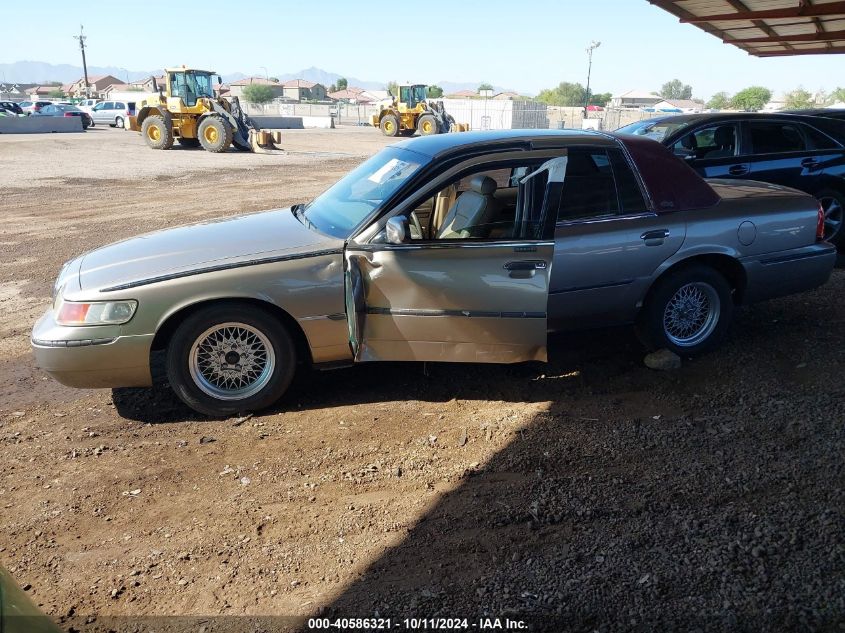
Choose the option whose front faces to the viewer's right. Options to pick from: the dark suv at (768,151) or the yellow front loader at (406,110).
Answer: the yellow front loader

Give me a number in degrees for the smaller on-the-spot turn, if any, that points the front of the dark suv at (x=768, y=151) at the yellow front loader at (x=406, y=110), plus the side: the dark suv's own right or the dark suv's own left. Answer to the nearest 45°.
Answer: approximately 90° to the dark suv's own right

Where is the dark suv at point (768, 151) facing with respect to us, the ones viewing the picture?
facing the viewer and to the left of the viewer

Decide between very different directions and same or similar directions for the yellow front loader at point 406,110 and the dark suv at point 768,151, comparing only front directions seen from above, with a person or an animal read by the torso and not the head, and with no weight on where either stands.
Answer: very different directions

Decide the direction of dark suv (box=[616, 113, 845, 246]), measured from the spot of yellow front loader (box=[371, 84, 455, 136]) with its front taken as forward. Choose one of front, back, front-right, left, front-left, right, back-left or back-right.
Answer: right

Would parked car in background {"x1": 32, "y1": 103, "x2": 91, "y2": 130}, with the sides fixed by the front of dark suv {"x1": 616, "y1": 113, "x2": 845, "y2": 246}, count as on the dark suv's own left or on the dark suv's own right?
on the dark suv's own right

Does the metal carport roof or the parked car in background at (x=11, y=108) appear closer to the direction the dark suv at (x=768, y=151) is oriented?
the parked car in background

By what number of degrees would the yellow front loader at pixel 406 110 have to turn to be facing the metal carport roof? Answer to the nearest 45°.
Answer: approximately 90° to its right

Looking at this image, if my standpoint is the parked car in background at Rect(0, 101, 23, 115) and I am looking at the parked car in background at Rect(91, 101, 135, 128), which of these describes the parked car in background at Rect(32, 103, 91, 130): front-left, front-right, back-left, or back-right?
front-right

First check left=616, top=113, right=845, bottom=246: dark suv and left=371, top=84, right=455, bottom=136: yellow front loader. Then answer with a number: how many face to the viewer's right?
1

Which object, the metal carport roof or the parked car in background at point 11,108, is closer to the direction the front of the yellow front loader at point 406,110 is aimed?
the metal carport roof

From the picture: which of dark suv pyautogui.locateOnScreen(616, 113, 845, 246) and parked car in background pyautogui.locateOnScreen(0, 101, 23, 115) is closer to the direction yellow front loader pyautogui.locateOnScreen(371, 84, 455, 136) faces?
the dark suv

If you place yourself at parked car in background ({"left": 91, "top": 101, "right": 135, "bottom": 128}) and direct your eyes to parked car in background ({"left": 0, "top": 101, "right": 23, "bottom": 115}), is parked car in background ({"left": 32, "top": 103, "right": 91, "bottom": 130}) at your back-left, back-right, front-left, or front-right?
front-left

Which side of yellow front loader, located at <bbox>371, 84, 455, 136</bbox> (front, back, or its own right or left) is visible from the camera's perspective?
right
